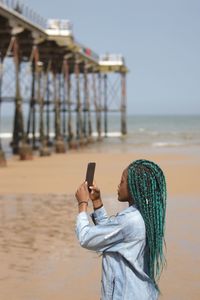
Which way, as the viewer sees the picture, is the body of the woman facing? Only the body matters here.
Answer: to the viewer's left

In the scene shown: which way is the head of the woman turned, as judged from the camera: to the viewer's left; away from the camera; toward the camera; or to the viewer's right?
to the viewer's left
